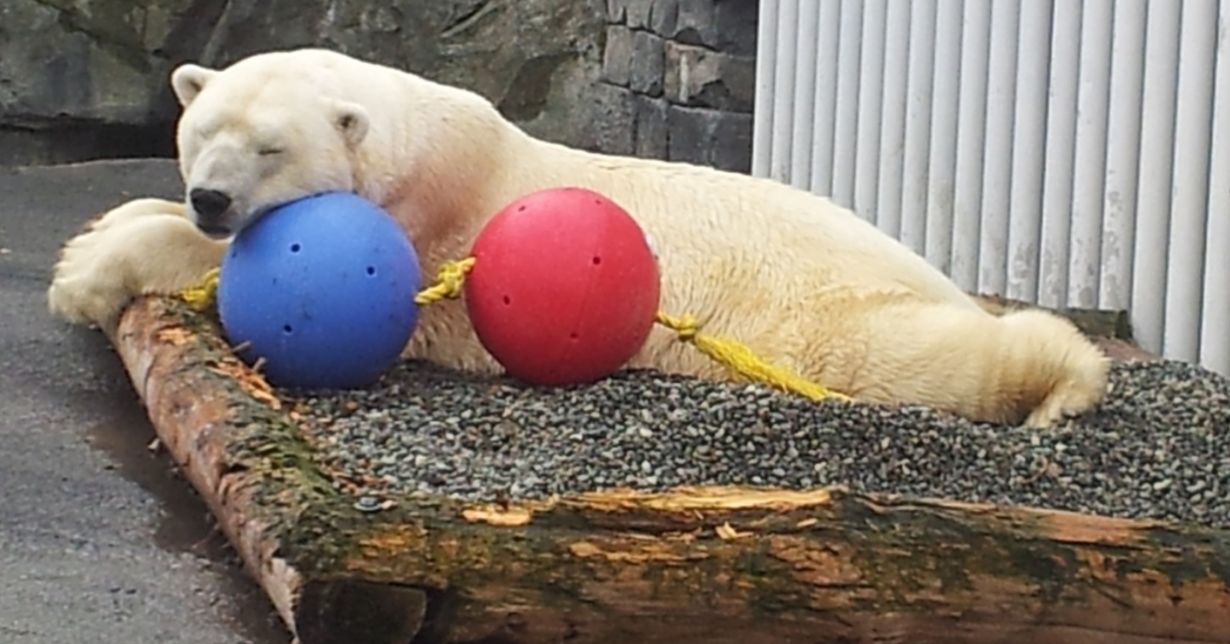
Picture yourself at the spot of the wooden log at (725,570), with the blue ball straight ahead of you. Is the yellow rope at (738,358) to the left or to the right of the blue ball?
right

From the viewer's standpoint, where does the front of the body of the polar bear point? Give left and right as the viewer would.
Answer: facing to the left of the viewer
